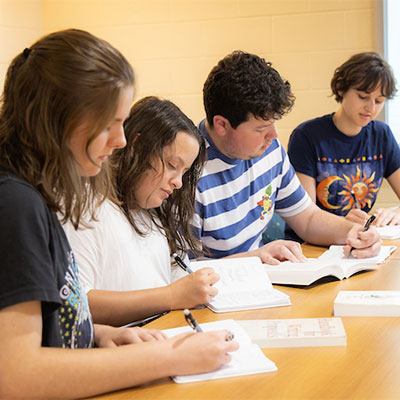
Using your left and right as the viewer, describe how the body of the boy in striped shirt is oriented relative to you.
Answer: facing the viewer and to the right of the viewer

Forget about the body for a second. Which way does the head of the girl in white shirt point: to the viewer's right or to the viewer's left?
to the viewer's right

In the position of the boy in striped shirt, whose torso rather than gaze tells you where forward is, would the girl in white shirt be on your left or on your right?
on your right

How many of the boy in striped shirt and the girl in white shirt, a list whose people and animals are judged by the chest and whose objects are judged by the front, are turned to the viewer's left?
0

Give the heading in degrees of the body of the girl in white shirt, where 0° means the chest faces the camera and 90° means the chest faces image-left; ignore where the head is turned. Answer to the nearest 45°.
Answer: approximately 315°

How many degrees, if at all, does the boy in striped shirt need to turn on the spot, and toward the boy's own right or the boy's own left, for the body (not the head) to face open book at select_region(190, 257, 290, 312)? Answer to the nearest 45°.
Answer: approximately 45° to the boy's own right
